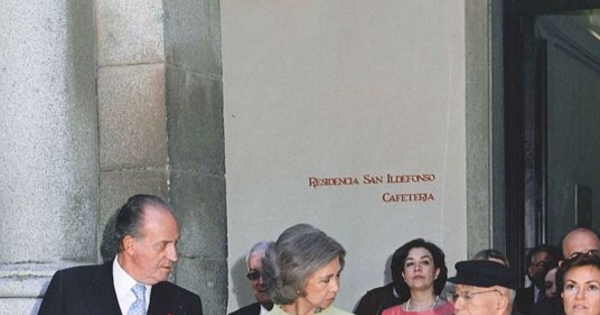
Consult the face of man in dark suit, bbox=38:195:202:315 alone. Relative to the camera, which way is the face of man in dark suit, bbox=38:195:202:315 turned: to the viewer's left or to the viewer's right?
to the viewer's right

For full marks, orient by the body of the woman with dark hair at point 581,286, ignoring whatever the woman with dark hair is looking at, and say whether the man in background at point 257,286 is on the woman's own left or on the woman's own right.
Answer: on the woman's own right

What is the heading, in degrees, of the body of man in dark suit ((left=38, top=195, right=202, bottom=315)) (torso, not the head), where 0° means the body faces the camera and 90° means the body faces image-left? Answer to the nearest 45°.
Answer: approximately 315°

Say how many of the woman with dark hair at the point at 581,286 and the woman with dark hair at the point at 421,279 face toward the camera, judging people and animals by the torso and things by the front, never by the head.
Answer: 2

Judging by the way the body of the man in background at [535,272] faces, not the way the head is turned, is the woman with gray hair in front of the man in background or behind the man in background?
in front

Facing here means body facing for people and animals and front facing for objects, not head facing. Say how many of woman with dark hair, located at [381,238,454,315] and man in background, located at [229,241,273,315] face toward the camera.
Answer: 2
